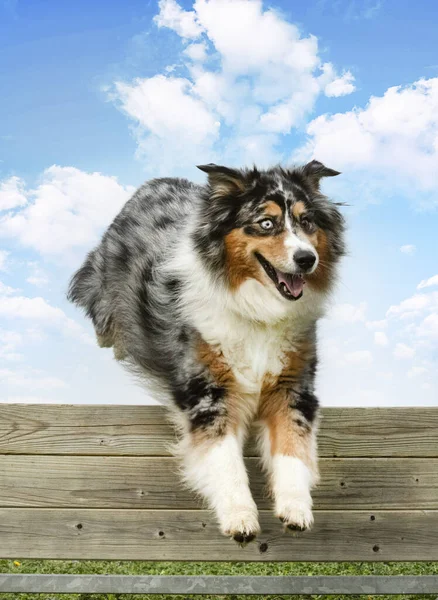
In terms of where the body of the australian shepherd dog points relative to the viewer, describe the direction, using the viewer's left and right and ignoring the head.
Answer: facing the viewer and to the right of the viewer
